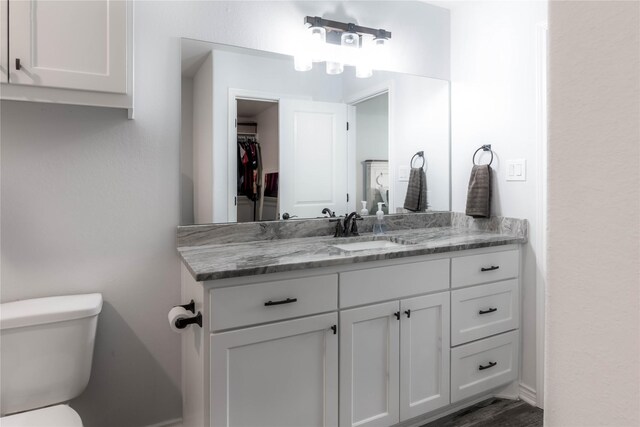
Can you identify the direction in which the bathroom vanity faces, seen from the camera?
facing the viewer and to the right of the viewer

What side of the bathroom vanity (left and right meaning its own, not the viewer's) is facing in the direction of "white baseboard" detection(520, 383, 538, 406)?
left

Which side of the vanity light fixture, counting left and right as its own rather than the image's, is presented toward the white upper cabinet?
right

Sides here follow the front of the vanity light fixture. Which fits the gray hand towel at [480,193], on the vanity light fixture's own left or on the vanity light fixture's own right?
on the vanity light fixture's own left

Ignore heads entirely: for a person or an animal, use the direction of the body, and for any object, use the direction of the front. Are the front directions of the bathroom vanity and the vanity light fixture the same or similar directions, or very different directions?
same or similar directions

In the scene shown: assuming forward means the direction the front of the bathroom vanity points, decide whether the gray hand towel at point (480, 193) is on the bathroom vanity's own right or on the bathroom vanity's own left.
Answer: on the bathroom vanity's own left

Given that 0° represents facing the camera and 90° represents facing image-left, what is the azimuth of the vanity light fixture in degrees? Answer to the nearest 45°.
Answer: approximately 315°
